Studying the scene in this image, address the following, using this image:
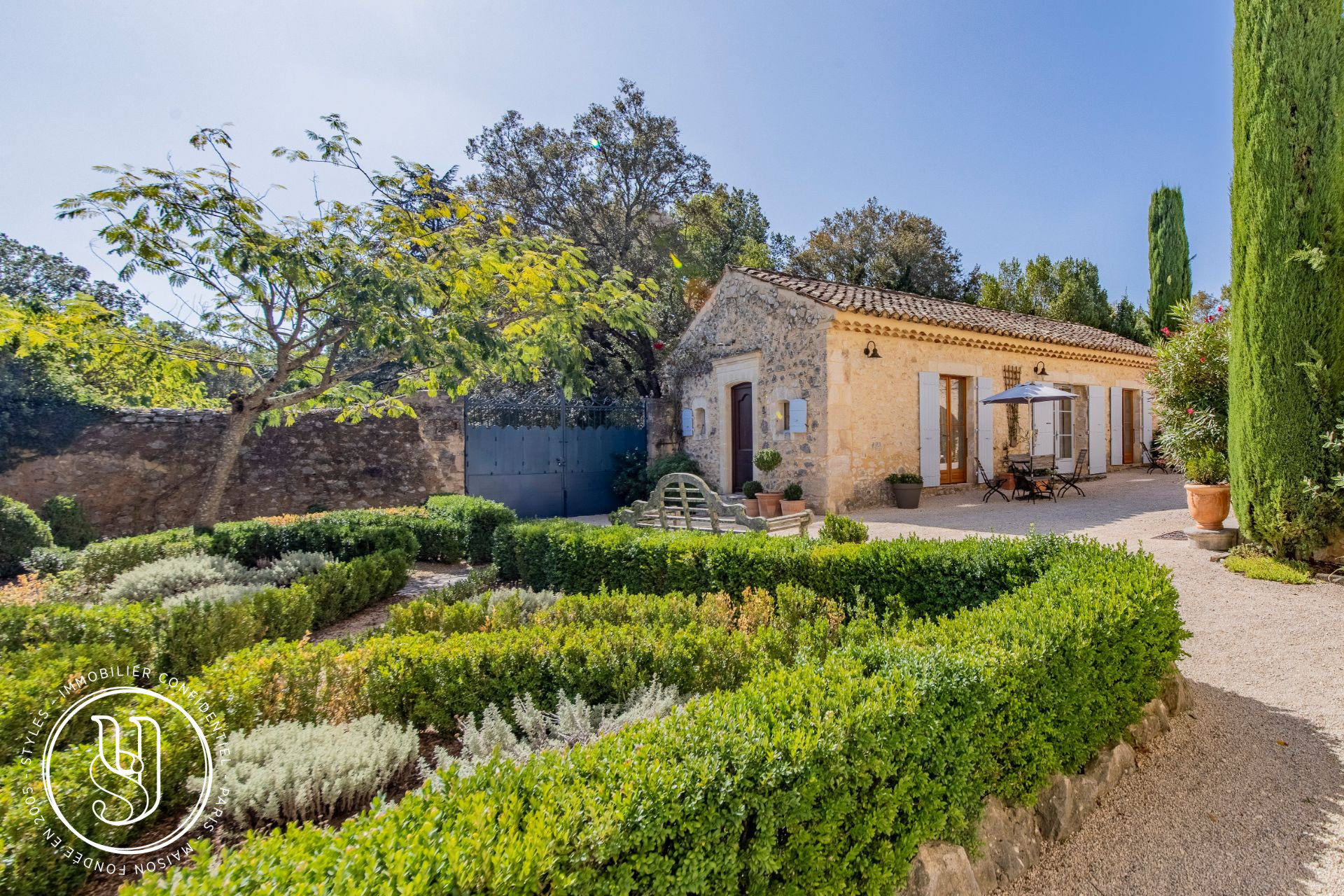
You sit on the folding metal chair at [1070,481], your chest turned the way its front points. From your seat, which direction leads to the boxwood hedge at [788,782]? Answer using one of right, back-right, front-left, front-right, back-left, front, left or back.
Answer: left

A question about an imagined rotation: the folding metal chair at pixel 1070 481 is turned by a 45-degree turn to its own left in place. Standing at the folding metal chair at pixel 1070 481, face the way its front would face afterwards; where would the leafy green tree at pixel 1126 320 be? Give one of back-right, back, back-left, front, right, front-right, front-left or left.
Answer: back-right

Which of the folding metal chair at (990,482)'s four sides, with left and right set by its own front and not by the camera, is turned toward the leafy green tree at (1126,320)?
left

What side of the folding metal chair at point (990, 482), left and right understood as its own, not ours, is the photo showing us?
right

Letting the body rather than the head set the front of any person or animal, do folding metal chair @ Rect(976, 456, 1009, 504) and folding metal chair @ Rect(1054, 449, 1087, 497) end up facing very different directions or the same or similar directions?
very different directions

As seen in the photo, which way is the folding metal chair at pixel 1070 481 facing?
to the viewer's left

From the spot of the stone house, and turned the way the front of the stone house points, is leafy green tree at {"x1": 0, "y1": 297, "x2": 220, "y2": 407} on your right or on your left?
on your right

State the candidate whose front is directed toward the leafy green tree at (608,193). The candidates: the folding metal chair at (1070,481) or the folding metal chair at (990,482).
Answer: the folding metal chair at (1070,481)

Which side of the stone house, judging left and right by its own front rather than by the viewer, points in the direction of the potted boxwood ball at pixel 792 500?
right

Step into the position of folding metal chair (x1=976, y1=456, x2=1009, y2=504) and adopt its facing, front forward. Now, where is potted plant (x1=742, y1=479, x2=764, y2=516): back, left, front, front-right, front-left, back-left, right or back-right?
back-right

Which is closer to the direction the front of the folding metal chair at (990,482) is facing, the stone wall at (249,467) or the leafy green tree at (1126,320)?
the leafy green tree

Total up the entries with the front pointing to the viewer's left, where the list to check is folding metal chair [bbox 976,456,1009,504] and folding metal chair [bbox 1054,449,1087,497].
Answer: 1

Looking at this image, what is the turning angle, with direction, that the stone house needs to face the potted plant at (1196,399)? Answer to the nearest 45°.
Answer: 0° — it already faces it

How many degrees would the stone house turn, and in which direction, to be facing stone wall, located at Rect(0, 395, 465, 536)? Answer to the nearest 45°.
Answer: approximately 90° to its right

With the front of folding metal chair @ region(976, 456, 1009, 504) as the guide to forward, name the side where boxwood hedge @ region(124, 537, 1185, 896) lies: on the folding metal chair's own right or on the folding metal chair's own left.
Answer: on the folding metal chair's own right

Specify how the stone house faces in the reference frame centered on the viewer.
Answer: facing the viewer and to the right of the viewer
